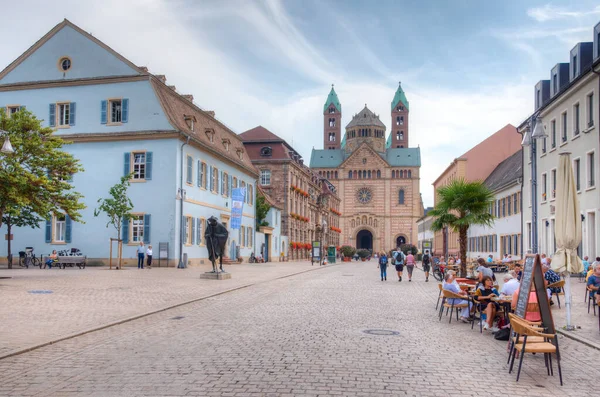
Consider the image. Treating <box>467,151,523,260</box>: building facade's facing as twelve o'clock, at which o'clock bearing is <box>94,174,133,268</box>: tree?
The tree is roughly at 12 o'clock from the building facade.

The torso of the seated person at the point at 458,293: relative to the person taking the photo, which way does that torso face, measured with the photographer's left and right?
facing to the right of the viewer

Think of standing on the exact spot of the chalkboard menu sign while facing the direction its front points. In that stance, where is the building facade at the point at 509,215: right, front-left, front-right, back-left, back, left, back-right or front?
back-right

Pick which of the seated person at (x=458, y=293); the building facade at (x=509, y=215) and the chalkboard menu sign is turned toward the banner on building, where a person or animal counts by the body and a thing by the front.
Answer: the building facade

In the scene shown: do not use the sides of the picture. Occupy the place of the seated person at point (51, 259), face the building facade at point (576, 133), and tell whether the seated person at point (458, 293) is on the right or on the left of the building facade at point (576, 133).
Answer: right

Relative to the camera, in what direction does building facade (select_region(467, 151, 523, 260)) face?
facing the viewer and to the left of the viewer

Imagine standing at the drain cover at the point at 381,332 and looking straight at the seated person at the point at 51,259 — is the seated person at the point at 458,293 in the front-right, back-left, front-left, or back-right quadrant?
front-right
